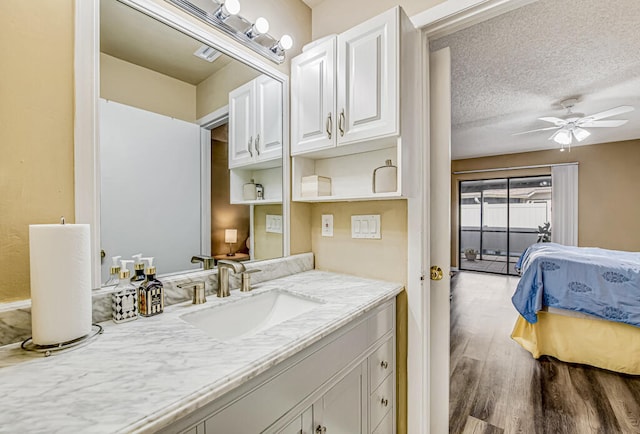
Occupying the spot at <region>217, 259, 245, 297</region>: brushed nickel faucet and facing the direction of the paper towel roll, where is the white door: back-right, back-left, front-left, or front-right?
back-left

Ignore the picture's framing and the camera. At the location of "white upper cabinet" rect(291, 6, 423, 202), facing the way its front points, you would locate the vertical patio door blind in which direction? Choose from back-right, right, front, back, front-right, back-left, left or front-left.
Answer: back

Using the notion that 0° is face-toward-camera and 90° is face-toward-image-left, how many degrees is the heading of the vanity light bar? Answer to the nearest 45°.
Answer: approximately 315°

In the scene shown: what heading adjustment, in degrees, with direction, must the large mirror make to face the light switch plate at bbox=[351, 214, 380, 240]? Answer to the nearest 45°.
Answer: approximately 45° to its left

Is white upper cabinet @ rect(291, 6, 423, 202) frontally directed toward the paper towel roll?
yes

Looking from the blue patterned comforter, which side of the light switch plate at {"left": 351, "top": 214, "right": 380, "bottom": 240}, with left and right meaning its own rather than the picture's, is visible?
back

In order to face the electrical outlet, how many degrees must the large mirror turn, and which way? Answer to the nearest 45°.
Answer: approximately 45° to its left

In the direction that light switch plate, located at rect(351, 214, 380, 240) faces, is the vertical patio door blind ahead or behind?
behind

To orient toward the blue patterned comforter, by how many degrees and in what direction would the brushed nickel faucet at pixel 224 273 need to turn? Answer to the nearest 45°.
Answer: approximately 45° to its left
